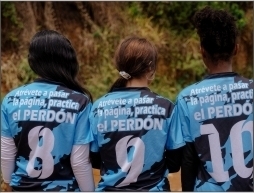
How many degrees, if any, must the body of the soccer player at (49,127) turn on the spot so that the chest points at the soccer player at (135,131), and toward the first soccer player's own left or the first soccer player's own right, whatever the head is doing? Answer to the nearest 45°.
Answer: approximately 90° to the first soccer player's own right

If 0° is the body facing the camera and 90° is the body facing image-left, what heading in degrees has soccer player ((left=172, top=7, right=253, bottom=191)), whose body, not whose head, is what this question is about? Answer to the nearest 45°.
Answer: approximately 180°

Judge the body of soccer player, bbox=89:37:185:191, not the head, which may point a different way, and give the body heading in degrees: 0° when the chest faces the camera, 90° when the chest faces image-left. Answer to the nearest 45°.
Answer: approximately 180°

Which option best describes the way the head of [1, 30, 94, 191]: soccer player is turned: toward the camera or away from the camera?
away from the camera

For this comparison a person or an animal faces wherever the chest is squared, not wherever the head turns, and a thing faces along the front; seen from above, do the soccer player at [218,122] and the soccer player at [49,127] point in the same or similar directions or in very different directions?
same or similar directions

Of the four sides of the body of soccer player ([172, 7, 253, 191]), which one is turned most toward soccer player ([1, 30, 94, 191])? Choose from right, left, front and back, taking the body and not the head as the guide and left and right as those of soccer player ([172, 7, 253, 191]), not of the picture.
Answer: left

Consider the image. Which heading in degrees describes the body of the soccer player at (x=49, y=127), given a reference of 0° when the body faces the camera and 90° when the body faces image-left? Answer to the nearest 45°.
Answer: approximately 180°

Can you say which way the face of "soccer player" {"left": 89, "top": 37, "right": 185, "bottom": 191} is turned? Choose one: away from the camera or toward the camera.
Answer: away from the camera
